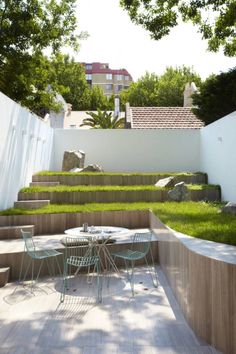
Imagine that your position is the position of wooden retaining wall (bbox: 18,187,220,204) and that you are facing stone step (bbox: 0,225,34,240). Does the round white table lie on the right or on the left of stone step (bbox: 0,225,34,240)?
left

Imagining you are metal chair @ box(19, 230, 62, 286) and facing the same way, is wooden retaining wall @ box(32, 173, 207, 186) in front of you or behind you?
in front

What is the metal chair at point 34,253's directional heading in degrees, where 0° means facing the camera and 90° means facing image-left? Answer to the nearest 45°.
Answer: approximately 225°

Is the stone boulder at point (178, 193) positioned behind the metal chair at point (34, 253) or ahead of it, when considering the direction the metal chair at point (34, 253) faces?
ahead
